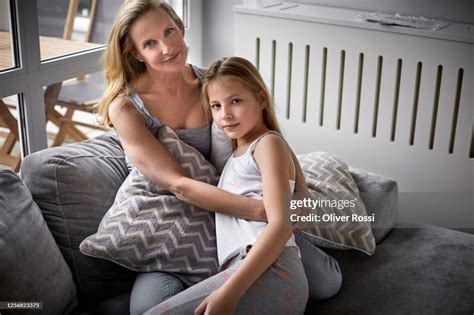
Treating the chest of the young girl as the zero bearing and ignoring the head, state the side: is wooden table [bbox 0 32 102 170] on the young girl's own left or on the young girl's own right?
on the young girl's own right

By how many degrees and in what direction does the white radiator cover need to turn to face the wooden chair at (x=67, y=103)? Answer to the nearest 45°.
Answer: approximately 45° to its right

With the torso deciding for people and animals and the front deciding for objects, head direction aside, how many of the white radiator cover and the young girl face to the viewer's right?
0

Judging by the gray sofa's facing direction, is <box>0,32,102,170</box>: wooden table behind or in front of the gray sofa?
behind

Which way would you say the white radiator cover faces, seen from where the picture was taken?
facing the viewer and to the left of the viewer

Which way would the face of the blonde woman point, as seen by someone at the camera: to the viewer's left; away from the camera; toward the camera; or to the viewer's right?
toward the camera

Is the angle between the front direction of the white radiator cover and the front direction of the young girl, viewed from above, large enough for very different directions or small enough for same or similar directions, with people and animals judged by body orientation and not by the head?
same or similar directions

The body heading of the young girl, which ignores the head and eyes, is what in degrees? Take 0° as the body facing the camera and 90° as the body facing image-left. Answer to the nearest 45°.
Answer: approximately 45°

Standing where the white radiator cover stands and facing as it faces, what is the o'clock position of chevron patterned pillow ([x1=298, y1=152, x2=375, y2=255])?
The chevron patterned pillow is roughly at 11 o'clock from the white radiator cover.
